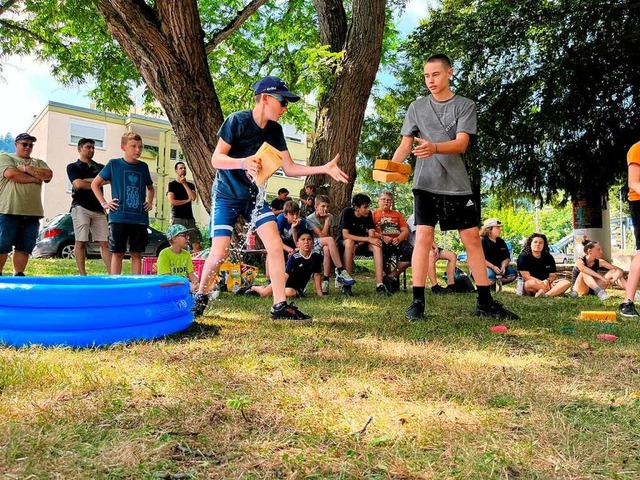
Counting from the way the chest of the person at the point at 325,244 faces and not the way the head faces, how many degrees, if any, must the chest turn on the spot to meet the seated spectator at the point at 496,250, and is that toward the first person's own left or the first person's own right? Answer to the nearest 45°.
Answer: approximately 90° to the first person's own left

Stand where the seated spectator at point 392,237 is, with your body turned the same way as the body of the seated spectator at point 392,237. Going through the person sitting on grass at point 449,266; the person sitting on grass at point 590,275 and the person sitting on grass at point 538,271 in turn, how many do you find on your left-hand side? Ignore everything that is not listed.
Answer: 3

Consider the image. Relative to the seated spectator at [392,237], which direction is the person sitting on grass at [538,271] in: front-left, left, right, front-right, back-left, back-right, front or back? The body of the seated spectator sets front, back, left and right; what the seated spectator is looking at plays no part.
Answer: left

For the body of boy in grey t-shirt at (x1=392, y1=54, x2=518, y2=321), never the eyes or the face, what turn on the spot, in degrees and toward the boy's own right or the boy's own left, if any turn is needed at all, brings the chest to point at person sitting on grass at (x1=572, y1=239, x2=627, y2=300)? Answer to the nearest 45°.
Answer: approximately 135° to the boy's own left

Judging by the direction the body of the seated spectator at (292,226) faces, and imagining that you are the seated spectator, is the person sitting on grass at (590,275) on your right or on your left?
on your left

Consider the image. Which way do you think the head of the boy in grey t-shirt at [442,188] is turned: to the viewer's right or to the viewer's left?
to the viewer's left

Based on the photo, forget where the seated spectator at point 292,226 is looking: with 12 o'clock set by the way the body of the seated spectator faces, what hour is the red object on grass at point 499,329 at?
The red object on grass is roughly at 11 o'clock from the seated spectator.

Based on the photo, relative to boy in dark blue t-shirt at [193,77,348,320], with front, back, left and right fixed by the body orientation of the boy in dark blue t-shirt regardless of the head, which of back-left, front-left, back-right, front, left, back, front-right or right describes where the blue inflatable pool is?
right
